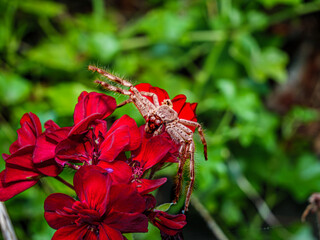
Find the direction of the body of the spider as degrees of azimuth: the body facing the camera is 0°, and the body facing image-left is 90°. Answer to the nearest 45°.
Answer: approximately 45°
